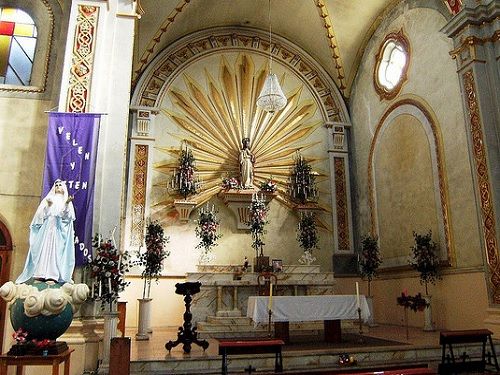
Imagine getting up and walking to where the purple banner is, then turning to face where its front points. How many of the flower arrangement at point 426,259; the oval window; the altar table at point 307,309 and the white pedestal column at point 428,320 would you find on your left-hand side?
4

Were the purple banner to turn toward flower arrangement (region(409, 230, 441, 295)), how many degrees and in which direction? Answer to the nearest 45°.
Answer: approximately 90° to its left

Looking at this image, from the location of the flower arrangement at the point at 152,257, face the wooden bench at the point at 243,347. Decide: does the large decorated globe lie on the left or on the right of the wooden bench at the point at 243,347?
right

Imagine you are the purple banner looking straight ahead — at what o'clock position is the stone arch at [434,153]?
The stone arch is roughly at 9 o'clock from the purple banner.

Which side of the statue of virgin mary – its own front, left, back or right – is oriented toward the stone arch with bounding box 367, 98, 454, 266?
left

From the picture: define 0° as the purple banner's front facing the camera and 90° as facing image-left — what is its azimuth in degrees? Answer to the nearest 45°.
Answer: approximately 0°

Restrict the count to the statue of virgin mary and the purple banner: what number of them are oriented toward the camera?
2

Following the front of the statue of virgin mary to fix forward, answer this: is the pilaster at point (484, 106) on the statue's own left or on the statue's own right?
on the statue's own left

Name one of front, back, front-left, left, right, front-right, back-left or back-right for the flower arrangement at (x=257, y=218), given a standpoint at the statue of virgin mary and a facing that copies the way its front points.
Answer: back-left

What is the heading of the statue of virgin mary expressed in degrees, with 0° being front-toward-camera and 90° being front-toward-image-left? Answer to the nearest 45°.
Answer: approximately 0°

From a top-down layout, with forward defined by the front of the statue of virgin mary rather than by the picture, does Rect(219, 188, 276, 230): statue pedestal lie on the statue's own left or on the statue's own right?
on the statue's own left

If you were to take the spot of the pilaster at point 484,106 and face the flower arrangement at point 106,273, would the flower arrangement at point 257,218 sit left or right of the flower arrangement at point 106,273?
right
